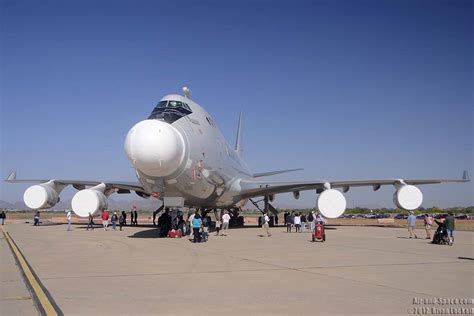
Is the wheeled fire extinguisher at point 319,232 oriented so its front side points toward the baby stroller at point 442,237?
no

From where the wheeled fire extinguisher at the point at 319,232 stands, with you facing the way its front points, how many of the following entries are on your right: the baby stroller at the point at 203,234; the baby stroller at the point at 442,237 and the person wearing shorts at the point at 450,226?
1

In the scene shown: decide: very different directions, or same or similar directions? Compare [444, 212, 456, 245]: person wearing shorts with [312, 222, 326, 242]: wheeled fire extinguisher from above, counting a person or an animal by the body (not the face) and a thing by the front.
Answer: very different directions

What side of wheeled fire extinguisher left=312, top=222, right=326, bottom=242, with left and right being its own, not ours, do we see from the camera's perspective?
front

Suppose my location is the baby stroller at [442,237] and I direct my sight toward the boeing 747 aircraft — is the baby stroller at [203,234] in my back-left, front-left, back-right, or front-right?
front-left

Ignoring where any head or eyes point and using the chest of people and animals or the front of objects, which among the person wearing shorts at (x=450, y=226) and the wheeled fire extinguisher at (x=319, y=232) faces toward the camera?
the wheeled fire extinguisher

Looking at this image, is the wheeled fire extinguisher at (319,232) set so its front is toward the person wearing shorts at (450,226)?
no
